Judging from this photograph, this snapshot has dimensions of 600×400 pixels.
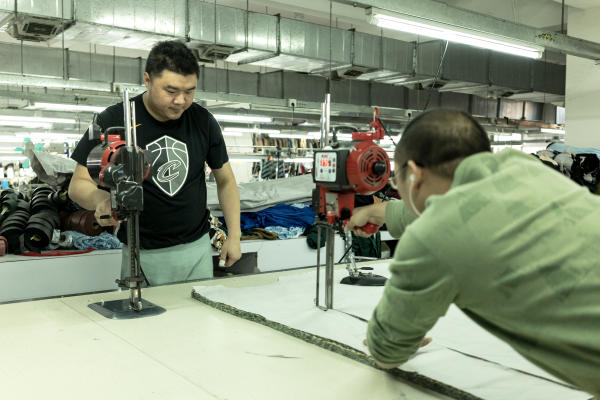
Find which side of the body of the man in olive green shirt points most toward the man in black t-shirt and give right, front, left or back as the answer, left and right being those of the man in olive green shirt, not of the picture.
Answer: front

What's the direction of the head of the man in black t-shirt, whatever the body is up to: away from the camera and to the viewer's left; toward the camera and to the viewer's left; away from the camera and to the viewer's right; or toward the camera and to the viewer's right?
toward the camera and to the viewer's right

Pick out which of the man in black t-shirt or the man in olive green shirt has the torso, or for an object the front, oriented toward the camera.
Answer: the man in black t-shirt

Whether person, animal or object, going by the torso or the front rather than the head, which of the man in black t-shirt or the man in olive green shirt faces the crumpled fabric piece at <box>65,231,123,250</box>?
the man in olive green shirt

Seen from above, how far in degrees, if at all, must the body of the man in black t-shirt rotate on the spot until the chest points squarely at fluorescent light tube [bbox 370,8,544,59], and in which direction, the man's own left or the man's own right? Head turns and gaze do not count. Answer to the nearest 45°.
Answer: approximately 135° to the man's own left

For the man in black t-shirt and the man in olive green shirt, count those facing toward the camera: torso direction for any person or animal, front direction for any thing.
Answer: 1

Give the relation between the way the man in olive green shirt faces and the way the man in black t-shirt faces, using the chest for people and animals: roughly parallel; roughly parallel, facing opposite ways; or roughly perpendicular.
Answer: roughly parallel, facing opposite ways

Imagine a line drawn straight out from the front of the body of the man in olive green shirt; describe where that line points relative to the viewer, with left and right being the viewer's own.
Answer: facing away from the viewer and to the left of the viewer

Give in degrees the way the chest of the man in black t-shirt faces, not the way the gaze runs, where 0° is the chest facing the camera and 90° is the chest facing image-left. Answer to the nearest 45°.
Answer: approximately 0°
